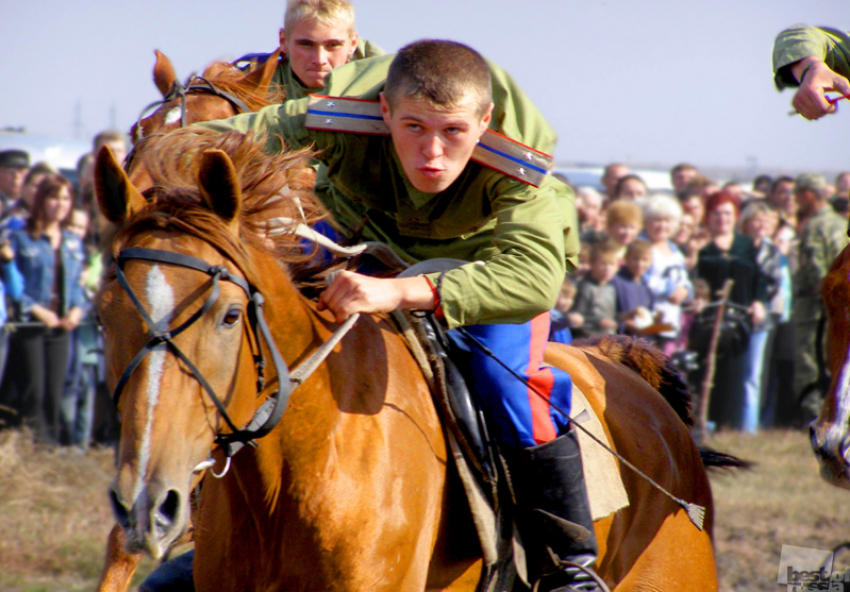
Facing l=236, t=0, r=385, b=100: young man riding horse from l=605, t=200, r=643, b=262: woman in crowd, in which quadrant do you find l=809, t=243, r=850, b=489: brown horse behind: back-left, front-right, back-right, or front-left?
front-left

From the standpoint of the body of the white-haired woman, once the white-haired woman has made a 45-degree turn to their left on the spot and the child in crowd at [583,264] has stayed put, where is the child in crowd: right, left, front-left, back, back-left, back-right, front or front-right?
right

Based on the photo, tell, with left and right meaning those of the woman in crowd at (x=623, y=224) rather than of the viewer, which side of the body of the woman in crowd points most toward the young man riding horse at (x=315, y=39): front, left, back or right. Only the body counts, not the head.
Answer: front

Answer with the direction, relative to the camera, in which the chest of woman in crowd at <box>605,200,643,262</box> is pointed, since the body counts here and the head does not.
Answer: toward the camera

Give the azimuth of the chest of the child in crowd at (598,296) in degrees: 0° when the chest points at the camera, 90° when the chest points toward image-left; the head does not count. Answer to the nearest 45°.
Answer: approximately 0°

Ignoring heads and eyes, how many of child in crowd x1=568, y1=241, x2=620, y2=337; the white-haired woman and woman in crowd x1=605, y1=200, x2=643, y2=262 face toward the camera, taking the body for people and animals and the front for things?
3

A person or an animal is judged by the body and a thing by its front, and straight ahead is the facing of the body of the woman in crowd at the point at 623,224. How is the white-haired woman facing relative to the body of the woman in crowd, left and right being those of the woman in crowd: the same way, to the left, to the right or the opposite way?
the same way

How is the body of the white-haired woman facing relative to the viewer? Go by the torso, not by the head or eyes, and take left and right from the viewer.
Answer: facing the viewer

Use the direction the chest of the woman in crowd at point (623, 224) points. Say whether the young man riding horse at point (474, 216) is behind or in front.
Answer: in front

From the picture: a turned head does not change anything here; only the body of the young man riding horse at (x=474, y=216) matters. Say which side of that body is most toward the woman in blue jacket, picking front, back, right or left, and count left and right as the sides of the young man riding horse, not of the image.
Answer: right

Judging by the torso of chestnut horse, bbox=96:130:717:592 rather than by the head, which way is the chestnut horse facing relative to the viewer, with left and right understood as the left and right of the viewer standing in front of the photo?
facing the viewer and to the left of the viewer

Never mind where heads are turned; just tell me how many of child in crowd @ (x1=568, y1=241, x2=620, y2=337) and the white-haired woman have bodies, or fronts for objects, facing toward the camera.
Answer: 2

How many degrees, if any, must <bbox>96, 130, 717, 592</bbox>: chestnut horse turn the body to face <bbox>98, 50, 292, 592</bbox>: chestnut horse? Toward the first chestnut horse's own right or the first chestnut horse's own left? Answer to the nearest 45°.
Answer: approximately 135° to the first chestnut horse's own right

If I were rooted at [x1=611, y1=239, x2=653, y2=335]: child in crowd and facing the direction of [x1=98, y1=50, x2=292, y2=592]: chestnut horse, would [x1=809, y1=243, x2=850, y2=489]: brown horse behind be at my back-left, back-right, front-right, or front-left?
front-left

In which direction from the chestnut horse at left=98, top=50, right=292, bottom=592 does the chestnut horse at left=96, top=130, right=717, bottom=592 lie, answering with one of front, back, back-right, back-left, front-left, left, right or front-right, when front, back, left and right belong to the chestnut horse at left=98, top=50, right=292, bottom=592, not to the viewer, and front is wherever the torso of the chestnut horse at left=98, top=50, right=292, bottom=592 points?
front-left

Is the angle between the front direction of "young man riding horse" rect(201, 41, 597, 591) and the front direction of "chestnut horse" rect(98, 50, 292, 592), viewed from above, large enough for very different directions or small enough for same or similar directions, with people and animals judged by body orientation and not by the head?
same or similar directions

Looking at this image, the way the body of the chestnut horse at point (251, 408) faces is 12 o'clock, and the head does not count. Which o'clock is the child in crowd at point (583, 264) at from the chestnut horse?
The child in crowd is roughly at 5 o'clock from the chestnut horse.
